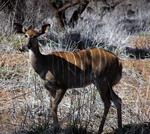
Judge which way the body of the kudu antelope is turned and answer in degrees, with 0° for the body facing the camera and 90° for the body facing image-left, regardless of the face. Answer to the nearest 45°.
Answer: approximately 90°
